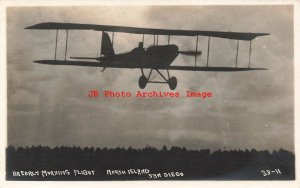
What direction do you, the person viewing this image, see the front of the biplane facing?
facing the viewer and to the right of the viewer
